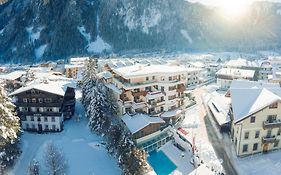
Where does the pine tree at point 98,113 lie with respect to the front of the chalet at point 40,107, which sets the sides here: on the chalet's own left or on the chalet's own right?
on the chalet's own left

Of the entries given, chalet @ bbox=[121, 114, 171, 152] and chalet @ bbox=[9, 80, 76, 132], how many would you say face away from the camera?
0

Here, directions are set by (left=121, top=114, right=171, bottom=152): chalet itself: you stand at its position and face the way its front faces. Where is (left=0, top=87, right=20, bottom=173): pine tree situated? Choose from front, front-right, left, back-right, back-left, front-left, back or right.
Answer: right

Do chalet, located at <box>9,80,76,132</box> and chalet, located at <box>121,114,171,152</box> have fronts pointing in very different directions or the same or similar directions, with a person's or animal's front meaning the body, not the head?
same or similar directions

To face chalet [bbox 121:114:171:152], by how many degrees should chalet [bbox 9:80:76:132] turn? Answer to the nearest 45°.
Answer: approximately 45° to its left

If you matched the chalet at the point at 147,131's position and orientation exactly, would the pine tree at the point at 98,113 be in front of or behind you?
behind

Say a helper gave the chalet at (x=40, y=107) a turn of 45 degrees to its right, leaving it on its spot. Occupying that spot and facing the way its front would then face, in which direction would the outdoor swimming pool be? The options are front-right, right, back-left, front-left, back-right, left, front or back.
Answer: left

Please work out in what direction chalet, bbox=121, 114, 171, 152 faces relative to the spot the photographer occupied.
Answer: facing the viewer and to the right of the viewer

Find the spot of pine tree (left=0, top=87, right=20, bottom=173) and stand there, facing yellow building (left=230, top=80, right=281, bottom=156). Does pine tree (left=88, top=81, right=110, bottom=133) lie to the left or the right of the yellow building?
left

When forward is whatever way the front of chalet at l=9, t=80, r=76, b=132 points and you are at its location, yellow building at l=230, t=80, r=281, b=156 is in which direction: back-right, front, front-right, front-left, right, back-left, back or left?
front-left

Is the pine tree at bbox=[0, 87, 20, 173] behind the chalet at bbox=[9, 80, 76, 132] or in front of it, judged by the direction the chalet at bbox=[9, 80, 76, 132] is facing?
in front

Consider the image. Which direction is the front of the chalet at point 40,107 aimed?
toward the camera

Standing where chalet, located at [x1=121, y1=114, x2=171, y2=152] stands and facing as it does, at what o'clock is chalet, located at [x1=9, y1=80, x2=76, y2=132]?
chalet, located at [x1=9, y1=80, x2=76, y2=132] is roughly at 5 o'clock from chalet, located at [x1=121, y1=114, x2=171, y2=152].
